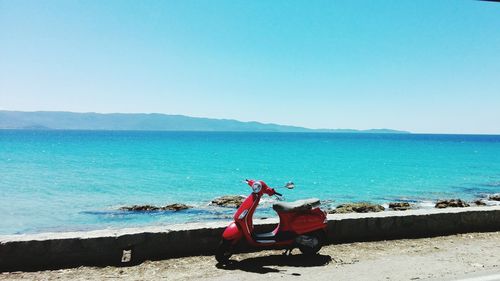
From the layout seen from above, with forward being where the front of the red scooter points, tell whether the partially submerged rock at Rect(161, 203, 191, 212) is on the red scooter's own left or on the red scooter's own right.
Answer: on the red scooter's own right

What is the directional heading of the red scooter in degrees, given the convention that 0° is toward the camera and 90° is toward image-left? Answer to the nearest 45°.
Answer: approximately 45°

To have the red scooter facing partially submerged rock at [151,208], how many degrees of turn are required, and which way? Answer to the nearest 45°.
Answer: approximately 90° to its right

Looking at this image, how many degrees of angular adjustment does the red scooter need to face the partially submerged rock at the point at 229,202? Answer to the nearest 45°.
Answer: approximately 135° to its right
